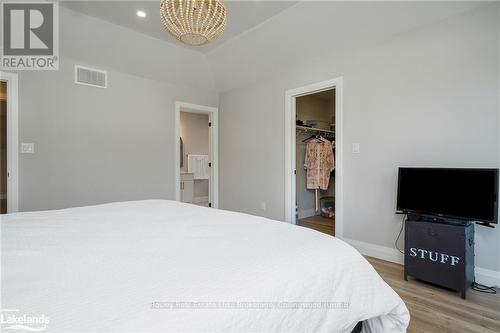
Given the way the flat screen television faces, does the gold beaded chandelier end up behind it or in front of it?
in front

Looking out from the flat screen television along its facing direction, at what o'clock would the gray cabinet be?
The gray cabinet is roughly at 2 o'clock from the flat screen television.

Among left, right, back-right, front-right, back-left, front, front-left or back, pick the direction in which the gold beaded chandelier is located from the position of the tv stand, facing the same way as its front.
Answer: front

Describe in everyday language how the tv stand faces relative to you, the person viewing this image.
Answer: facing the viewer and to the left of the viewer

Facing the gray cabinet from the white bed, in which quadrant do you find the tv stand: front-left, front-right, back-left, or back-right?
front-right

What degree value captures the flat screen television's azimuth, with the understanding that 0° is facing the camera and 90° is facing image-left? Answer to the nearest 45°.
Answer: approximately 45°
